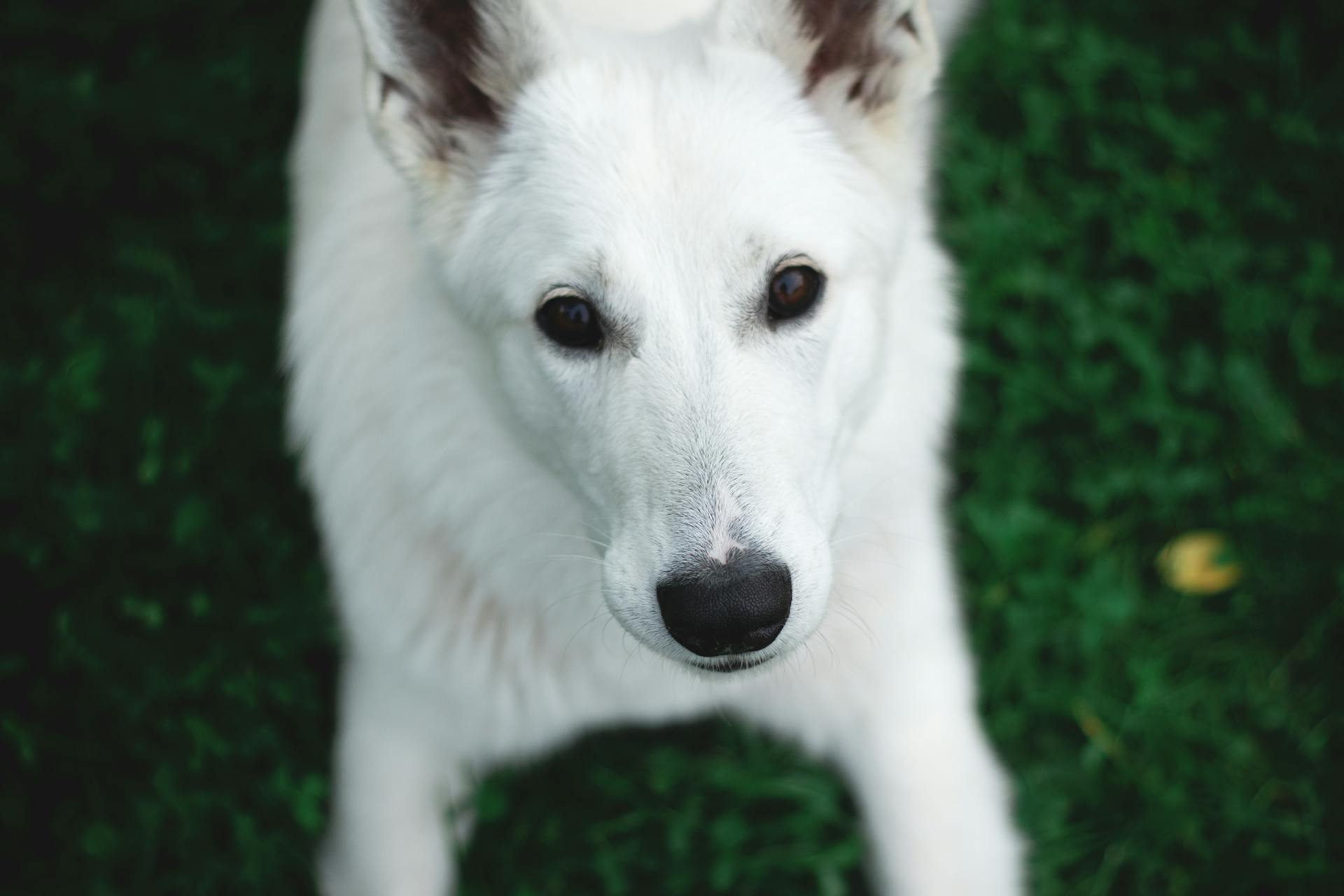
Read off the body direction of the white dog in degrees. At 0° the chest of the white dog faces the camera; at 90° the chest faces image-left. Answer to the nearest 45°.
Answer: approximately 0°
